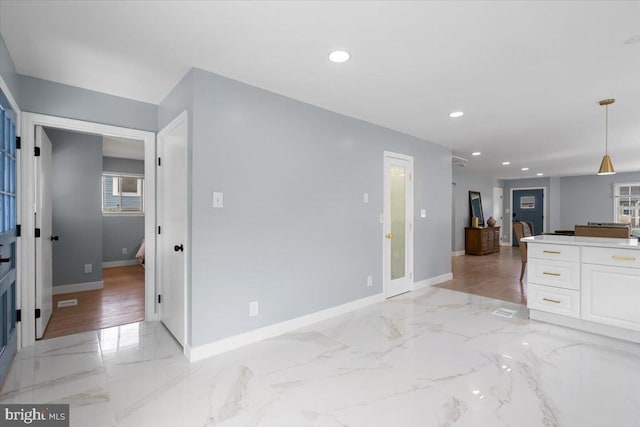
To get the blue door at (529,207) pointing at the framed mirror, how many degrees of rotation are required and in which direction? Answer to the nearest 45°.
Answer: approximately 45° to its right

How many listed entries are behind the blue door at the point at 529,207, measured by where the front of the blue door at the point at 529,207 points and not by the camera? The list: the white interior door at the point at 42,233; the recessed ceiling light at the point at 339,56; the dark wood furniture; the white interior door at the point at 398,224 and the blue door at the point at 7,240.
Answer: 0

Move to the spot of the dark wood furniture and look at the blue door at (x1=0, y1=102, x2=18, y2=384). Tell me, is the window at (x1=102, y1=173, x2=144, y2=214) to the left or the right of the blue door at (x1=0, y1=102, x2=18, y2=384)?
right

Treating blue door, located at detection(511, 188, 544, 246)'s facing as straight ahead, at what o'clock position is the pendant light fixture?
The pendant light fixture is roughly at 12 o'clock from the blue door.

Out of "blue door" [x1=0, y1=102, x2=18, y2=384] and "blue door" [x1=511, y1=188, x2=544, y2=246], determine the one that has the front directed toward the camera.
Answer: "blue door" [x1=511, y1=188, x2=544, y2=246]

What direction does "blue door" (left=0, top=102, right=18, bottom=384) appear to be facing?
to the viewer's right

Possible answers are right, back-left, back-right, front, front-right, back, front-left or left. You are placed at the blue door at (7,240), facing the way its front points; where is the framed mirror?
front

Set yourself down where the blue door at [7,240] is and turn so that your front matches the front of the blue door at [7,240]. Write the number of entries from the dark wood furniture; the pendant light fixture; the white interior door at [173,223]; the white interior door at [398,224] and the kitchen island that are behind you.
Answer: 0

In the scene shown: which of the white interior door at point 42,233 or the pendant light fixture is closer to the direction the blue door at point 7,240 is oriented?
the pendant light fixture

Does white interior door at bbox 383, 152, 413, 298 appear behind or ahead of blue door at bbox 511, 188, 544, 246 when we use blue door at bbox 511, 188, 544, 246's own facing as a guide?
ahead

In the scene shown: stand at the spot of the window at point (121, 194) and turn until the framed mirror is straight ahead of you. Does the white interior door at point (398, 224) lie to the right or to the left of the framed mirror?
right

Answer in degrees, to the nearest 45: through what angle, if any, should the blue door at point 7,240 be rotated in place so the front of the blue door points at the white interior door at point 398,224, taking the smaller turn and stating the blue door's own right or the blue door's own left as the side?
0° — it already faces it

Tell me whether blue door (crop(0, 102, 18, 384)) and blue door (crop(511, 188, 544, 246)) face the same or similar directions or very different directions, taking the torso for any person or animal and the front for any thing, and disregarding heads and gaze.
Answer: very different directions

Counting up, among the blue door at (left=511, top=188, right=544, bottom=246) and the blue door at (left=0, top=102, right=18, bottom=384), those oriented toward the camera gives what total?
1

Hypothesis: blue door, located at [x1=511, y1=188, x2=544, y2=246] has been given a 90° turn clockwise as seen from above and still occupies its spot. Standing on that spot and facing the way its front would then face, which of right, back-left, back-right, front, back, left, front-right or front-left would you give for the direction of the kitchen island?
left

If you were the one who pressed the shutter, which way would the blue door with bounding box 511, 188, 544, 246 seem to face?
facing the viewer
